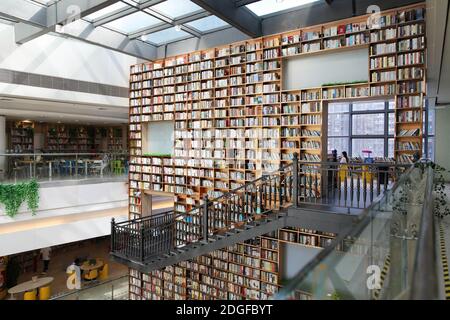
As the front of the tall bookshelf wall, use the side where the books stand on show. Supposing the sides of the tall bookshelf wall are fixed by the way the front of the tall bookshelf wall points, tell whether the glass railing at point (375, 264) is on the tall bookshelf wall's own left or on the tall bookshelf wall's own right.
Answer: on the tall bookshelf wall's own left

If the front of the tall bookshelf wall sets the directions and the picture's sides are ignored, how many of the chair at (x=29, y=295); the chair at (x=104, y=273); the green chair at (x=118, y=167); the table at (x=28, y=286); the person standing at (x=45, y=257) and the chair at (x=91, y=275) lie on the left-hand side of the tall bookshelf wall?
0

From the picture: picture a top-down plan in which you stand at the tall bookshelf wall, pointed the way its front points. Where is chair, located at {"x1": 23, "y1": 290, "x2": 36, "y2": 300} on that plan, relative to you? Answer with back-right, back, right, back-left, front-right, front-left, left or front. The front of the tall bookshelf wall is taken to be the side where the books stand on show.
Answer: front-right

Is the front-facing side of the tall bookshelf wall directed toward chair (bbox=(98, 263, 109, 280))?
no

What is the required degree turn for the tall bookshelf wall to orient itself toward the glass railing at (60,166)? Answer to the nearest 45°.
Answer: approximately 45° to its right

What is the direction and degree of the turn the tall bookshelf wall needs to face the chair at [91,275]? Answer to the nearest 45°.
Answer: approximately 45° to its right

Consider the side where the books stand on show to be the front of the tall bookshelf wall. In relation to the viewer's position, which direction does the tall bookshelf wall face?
facing the viewer and to the left of the viewer

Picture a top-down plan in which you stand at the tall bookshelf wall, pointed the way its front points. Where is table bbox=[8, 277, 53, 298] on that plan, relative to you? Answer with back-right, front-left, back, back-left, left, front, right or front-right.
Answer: front-right

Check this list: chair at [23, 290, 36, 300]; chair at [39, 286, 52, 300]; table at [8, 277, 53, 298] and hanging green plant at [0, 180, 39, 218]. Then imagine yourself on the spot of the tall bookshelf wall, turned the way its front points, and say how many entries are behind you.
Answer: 0

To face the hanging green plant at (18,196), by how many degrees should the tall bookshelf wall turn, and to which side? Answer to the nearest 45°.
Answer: approximately 45° to its right

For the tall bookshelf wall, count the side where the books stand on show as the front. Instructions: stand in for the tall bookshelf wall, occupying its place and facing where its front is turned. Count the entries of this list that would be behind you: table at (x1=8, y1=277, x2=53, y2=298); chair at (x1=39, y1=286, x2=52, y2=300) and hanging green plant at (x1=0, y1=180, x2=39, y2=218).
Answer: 0

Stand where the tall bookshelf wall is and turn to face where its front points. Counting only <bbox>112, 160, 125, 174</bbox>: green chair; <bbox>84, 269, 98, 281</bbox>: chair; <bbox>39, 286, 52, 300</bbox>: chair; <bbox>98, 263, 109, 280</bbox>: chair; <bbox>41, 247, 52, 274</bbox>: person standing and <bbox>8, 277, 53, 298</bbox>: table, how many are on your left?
0

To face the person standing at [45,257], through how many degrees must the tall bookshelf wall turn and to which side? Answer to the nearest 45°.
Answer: approximately 45° to its right
